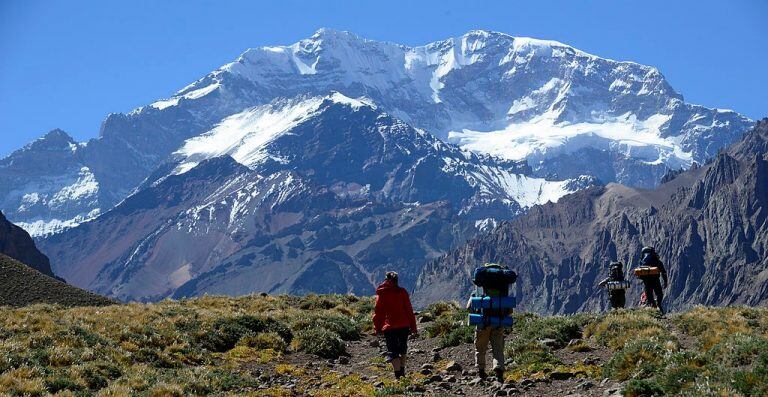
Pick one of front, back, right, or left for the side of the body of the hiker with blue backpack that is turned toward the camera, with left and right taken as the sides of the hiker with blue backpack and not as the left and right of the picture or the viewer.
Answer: back

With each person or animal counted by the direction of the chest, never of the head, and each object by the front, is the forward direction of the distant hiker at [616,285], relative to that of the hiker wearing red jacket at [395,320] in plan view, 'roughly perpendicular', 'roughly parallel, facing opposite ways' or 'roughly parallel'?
roughly parallel

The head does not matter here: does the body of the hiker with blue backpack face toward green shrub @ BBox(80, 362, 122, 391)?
no

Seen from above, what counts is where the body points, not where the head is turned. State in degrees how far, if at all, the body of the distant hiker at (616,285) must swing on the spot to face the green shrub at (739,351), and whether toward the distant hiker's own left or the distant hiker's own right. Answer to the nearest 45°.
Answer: approximately 180°

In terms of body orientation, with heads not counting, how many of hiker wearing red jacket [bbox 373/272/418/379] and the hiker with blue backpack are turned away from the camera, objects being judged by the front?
2

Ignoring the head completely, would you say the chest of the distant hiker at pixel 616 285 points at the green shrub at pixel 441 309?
no

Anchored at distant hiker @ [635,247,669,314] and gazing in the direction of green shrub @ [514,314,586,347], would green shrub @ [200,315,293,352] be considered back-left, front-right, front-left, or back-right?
front-right

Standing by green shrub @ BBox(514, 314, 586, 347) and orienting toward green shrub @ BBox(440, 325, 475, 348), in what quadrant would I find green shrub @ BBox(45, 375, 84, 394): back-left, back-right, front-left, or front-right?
front-left

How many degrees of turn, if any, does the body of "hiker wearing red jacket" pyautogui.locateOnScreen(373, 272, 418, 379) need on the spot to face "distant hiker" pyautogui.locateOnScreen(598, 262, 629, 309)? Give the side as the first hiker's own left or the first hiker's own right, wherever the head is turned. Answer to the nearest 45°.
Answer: approximately 45° to the first hiker's own right

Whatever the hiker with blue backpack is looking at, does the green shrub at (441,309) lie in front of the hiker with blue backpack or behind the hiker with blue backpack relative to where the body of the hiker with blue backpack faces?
in front

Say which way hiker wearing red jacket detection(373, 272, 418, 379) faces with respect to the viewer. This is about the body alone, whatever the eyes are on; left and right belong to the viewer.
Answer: facing away from the viewer

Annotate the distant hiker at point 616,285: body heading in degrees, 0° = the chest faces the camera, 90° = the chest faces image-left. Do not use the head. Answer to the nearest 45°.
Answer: approximately 180°

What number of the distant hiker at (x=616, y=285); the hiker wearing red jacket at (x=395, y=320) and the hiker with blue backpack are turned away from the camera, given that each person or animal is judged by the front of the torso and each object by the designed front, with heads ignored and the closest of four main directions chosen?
3

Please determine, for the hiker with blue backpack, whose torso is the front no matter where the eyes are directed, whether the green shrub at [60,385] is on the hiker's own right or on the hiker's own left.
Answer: on the hiker's own left

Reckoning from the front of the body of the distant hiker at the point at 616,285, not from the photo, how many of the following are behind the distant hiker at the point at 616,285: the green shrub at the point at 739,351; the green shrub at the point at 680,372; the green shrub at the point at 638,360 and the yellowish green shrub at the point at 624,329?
4

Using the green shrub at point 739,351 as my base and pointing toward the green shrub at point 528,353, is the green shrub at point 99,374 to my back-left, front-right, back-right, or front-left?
front-left
